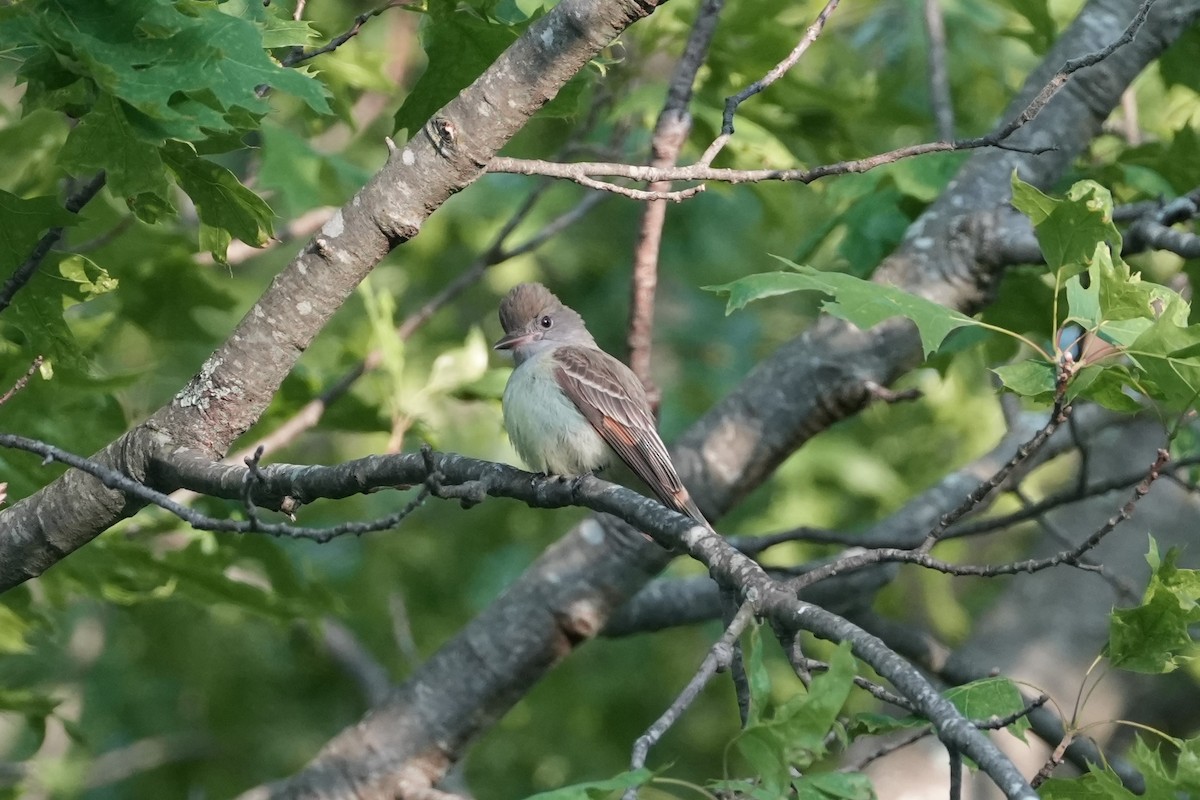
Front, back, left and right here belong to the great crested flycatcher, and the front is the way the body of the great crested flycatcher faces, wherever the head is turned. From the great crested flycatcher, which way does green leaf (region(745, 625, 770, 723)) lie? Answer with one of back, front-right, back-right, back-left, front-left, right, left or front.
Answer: back-left

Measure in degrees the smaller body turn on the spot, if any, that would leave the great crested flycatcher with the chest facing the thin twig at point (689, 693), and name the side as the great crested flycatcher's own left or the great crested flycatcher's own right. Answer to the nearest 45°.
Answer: approximately 135° to the great crested flycatcher's own left

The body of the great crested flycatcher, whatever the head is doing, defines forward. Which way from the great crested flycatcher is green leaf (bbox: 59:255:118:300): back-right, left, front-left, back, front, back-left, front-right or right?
front

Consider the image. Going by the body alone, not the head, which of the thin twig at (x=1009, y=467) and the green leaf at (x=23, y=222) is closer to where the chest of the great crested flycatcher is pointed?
the green leaf

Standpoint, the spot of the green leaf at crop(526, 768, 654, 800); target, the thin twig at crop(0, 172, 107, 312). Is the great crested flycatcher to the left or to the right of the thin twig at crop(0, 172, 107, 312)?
right

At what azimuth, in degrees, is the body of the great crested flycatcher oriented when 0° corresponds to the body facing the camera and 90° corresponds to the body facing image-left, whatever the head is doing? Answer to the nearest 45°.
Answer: approximately 45°

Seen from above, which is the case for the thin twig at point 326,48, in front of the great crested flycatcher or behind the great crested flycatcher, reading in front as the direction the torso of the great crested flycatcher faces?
in front

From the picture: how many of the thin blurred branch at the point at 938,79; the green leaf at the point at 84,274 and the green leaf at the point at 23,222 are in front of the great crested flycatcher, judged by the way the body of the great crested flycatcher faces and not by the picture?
2

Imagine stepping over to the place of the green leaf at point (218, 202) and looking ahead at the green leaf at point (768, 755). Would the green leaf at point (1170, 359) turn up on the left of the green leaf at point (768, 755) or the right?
left

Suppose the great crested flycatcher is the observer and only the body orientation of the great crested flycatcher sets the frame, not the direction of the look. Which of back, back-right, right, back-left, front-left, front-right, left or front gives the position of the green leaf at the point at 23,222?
front

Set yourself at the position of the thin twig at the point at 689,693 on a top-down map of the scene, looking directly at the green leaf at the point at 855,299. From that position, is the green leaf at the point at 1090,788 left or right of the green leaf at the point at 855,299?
right

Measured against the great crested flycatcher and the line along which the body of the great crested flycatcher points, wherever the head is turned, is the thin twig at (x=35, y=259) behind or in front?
in front
